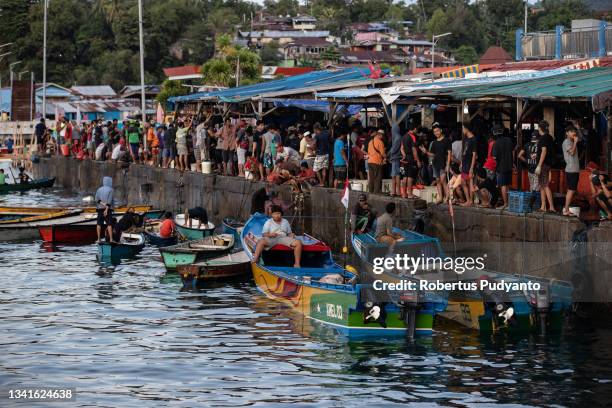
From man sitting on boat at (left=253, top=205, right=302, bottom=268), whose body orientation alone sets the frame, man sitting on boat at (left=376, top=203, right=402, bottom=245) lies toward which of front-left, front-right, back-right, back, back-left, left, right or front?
left

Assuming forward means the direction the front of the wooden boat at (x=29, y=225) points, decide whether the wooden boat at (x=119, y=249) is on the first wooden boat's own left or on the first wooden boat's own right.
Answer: on the first wooden boat's own right

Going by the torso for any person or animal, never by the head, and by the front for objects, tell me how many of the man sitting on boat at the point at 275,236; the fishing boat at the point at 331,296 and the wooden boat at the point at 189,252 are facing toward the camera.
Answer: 1

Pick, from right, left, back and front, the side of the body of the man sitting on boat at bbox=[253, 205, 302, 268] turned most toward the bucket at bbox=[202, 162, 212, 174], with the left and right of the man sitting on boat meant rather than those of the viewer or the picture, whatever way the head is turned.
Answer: back

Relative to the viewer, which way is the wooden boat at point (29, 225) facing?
to the viewer's right

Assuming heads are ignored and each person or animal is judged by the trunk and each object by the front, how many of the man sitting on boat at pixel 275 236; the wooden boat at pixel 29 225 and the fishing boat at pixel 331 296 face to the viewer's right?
1

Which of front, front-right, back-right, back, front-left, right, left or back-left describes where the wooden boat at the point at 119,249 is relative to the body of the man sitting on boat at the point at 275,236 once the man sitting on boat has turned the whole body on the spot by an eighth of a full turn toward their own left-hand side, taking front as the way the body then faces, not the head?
back
